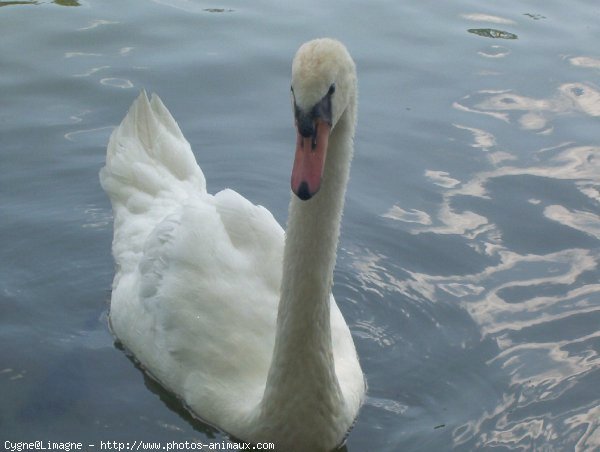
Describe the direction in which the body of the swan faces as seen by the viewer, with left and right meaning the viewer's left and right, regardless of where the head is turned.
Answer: facing the viewer and to the right of the viewer
